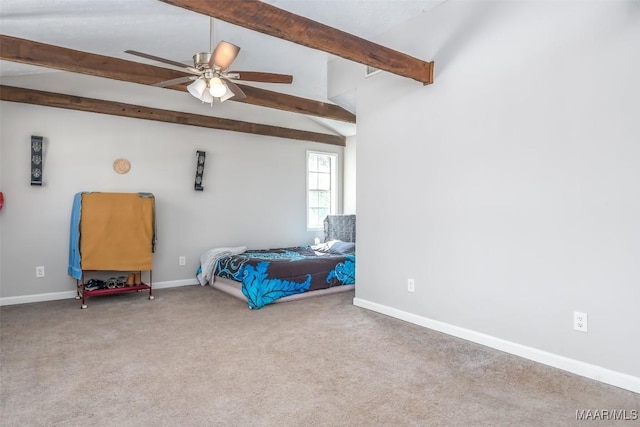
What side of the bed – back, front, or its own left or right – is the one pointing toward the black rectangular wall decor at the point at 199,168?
right

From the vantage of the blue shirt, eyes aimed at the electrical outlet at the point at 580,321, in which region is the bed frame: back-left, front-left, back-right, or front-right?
front-left

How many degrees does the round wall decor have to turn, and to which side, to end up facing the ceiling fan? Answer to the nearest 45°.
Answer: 0° — it already faces it

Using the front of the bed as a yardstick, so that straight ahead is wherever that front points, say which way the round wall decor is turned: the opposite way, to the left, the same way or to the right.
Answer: to the left

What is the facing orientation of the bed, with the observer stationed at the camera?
facing the viewer and to the left of the viewer

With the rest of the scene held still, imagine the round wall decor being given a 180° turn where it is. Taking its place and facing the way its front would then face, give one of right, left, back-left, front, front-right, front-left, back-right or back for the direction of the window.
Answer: right

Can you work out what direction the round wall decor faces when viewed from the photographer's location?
facing the viewer

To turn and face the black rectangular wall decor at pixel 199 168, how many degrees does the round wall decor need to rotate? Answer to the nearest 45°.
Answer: approximately 90° to its left

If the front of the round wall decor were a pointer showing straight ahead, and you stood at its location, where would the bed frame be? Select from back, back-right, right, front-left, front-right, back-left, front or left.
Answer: front-left

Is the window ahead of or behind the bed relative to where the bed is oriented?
behind

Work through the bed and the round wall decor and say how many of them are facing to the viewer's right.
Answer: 0

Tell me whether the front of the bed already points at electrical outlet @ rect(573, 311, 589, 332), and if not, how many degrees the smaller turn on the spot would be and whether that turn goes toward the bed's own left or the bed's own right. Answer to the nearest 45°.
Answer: approximately 90° to the bed's own left

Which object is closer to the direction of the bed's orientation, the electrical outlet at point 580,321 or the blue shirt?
the blue shirt
